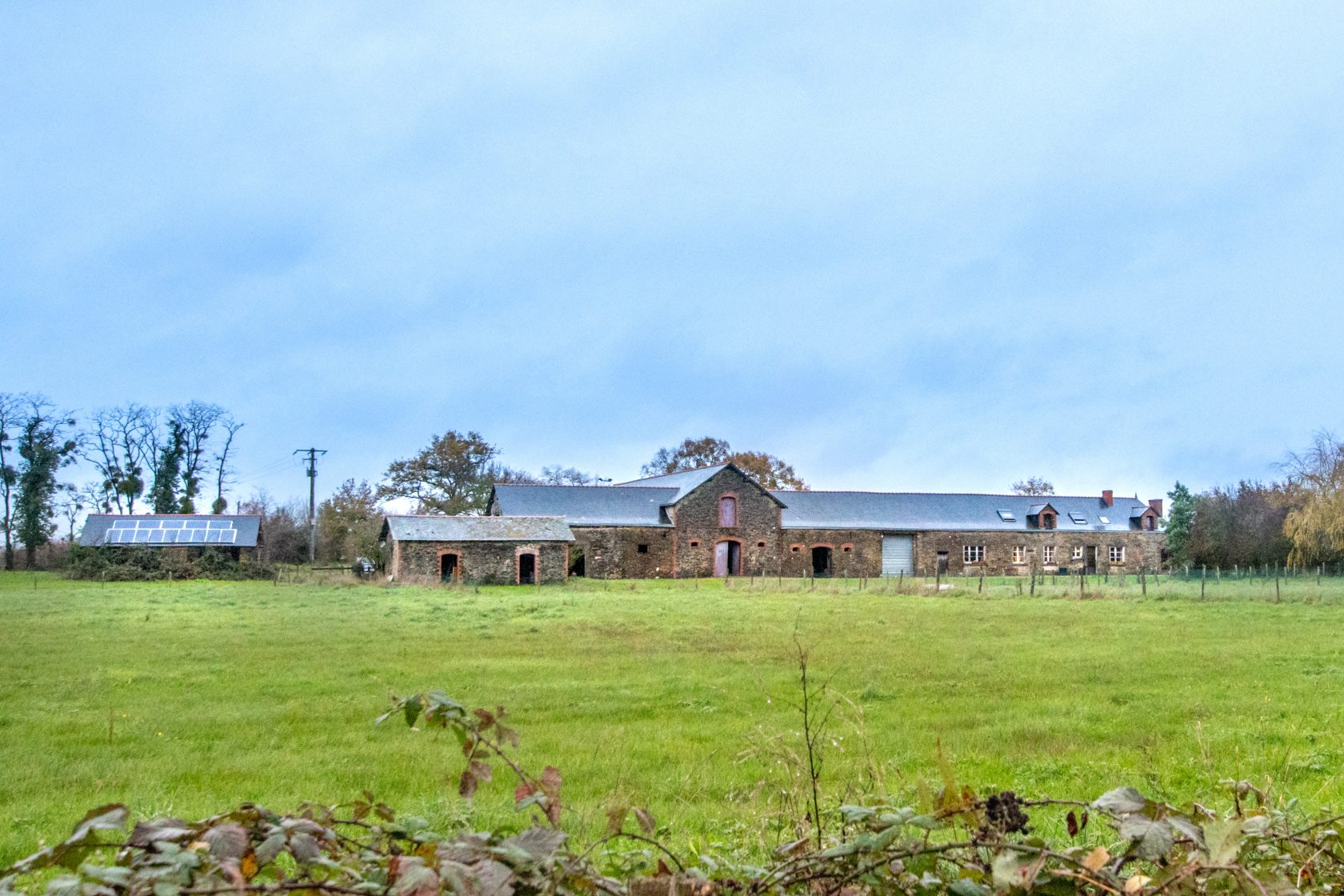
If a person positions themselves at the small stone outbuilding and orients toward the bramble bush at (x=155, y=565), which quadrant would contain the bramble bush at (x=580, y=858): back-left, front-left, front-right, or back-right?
back-left

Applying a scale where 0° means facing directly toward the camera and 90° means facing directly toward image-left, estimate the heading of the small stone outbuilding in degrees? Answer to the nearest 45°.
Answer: approximately 0°

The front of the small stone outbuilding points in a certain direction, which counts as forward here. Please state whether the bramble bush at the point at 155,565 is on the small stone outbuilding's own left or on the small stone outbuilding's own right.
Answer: on the small stone outbuilding's own right

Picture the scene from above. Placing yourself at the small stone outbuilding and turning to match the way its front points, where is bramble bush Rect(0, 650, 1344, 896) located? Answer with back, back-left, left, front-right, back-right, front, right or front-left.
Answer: front
